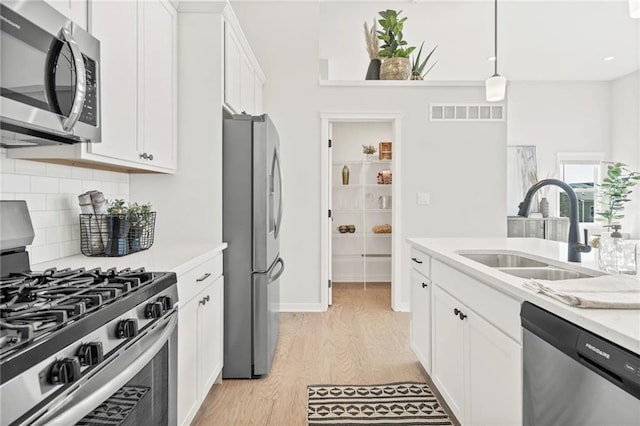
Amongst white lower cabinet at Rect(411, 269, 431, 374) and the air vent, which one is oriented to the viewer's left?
the white lower cabinet

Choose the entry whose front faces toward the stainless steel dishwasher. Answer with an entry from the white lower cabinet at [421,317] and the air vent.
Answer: the air vent

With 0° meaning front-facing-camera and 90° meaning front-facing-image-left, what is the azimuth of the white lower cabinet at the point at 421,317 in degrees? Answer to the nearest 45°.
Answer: approximately 90°

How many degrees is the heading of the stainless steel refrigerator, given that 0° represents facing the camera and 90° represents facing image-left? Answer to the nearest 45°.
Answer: approximately 270°

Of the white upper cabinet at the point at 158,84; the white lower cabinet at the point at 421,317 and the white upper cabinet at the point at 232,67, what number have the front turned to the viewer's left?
1

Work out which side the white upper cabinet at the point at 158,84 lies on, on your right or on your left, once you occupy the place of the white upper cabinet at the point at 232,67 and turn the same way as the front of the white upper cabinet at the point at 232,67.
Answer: on your right

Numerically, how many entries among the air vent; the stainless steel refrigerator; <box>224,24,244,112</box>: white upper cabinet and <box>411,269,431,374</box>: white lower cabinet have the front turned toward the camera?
1

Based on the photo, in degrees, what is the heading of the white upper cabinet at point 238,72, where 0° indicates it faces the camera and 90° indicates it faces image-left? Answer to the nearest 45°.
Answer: approximately 270°

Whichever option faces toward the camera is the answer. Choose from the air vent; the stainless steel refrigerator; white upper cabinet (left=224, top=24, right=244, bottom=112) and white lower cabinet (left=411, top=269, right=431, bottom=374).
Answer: the air vent
